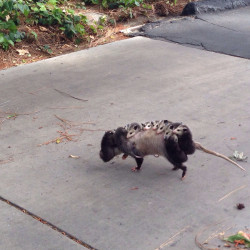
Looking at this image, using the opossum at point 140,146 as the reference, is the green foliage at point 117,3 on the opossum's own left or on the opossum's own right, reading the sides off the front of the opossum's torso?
on the opossum's own right

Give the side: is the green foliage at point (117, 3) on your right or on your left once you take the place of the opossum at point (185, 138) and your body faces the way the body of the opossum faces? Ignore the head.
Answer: on your right

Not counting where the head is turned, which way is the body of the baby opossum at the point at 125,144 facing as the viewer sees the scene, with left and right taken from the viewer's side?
facing to the left of the viewer

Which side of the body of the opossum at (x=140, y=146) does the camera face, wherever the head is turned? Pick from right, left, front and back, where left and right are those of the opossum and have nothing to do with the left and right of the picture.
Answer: left

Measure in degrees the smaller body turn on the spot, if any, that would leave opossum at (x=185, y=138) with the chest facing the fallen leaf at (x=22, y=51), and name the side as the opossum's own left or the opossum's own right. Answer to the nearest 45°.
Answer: approximately 45° to the opossum's own right

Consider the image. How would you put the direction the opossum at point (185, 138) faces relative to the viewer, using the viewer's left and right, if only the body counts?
facing to the left of the viewer

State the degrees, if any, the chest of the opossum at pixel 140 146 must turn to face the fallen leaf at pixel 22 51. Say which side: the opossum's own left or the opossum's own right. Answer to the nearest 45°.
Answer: approximately 45° to the opossum's own right

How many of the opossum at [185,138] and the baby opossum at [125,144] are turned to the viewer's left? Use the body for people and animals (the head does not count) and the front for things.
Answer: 2
